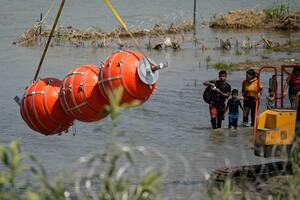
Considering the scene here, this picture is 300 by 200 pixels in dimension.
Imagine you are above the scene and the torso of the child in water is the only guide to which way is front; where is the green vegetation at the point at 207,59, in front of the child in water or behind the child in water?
behind

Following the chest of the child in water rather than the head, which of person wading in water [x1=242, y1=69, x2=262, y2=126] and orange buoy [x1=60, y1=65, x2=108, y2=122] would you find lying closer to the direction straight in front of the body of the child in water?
the orange buoy

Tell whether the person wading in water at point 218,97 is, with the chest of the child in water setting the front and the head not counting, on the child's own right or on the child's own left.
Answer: on the child's own right

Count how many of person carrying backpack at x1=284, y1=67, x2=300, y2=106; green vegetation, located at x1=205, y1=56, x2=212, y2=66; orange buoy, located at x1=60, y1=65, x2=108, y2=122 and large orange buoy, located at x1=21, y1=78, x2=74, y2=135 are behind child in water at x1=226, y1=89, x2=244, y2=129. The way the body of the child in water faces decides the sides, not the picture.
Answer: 1

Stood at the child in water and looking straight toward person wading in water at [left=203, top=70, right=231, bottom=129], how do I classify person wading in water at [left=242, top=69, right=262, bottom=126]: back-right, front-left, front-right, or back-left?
back-right

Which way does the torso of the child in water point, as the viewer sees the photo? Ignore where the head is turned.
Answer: toward the camera

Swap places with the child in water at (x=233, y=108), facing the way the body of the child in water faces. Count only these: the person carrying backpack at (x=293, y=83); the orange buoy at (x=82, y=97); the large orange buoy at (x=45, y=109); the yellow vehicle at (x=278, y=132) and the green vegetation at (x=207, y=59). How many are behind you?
1

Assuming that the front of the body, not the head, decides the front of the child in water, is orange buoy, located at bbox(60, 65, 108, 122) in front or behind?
in front

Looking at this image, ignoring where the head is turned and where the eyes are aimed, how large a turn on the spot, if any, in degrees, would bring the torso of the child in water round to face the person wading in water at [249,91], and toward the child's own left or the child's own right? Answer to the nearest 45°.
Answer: approximately 135° to the child's own left

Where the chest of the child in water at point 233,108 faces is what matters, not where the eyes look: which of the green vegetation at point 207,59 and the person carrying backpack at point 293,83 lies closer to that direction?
the person carrying backpack

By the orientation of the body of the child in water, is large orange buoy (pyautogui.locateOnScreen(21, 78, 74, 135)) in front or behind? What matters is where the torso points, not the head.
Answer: in front
